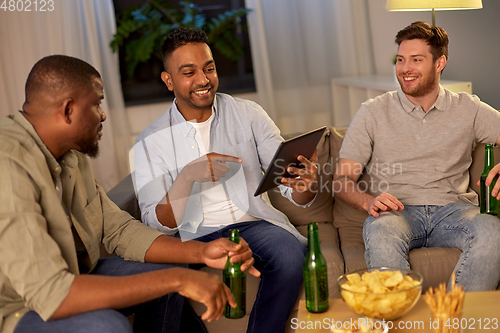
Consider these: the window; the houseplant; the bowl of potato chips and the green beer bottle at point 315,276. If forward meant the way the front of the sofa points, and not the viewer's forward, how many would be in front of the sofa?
2

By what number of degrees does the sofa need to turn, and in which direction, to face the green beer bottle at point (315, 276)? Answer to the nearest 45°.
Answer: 0° — it already faces it

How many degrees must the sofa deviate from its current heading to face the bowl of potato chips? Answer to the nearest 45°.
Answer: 0° — it already faces it

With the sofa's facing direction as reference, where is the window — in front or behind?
behind

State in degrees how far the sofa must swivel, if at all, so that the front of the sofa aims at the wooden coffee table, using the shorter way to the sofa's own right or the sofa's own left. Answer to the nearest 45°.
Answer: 0° — it already faces it

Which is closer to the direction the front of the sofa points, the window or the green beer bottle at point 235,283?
the green beer bottle

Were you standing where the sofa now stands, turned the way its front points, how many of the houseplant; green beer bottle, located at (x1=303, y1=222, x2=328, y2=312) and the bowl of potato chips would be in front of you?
2

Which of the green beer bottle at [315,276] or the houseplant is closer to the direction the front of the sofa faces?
the green beer bottle

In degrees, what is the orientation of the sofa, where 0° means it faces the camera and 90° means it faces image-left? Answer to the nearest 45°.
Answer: approximately 0°
